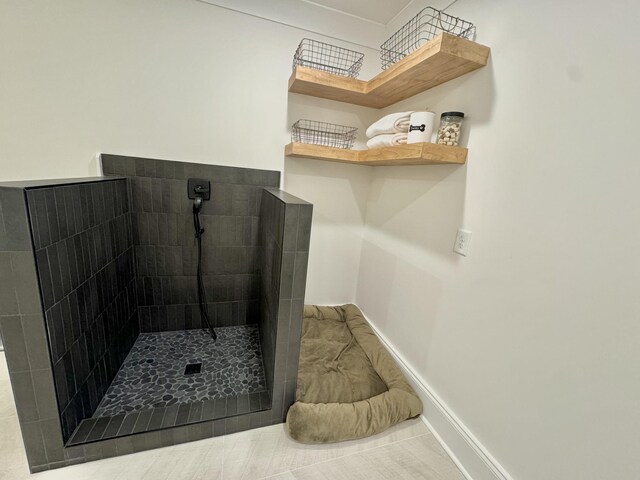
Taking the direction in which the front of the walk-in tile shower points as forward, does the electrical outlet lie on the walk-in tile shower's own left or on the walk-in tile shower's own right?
on the walk-in tile shower's own left

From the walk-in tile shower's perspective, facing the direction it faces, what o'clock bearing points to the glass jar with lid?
The glass jar with lid is roughly at 10 o'clock from the walk-in tile shower.

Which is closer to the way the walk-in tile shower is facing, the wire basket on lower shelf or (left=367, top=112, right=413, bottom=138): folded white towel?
the folded white towel

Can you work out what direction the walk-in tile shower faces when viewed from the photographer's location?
facing the viewer

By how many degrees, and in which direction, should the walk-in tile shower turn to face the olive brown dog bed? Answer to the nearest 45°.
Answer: approximately 45° to its left

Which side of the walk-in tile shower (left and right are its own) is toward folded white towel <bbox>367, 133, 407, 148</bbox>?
left

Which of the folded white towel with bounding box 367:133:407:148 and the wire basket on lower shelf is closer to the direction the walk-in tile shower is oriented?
the folded white towel
